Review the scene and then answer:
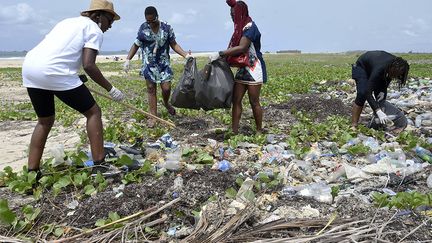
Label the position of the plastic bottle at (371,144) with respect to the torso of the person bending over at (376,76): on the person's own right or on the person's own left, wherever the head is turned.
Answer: on the person's own right

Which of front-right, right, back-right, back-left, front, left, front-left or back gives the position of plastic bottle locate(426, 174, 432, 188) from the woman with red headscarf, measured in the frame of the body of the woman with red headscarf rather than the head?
back-left

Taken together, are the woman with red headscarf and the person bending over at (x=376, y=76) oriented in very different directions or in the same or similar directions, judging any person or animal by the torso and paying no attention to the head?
very different directions

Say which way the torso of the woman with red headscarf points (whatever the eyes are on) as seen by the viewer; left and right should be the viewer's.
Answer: facing to the left of the viewer

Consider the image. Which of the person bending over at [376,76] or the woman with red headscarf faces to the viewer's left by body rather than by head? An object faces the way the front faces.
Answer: the woman with red headscarf

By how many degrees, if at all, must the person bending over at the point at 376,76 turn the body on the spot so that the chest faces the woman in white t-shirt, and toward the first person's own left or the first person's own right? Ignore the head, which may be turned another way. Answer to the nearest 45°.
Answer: approximately 135° to the first person's own right

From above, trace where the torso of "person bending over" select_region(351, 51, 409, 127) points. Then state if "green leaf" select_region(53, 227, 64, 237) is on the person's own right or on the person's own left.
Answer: on the person's own right

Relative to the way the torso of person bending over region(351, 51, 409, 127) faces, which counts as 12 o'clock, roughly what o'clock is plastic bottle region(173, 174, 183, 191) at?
The plastic bottle is roughly at 4 o'clock from the person bending over.

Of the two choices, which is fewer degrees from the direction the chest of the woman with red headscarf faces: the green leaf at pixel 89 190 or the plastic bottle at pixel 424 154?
the green leaf

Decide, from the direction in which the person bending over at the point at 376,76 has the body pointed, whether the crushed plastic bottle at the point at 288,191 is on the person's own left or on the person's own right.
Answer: on the person's own right

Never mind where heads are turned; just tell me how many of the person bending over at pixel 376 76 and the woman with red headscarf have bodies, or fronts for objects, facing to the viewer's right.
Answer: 1

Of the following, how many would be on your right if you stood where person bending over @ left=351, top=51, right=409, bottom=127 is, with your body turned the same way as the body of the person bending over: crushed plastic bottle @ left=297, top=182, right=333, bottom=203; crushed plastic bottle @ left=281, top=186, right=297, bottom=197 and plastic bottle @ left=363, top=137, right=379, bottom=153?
3

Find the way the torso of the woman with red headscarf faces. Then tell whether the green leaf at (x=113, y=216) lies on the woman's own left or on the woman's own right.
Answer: on the woman's own left

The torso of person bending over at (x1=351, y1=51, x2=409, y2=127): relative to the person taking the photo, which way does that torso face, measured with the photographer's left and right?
facing to the right of the viewer

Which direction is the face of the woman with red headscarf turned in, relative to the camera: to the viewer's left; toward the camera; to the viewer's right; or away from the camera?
to the viewer's left
